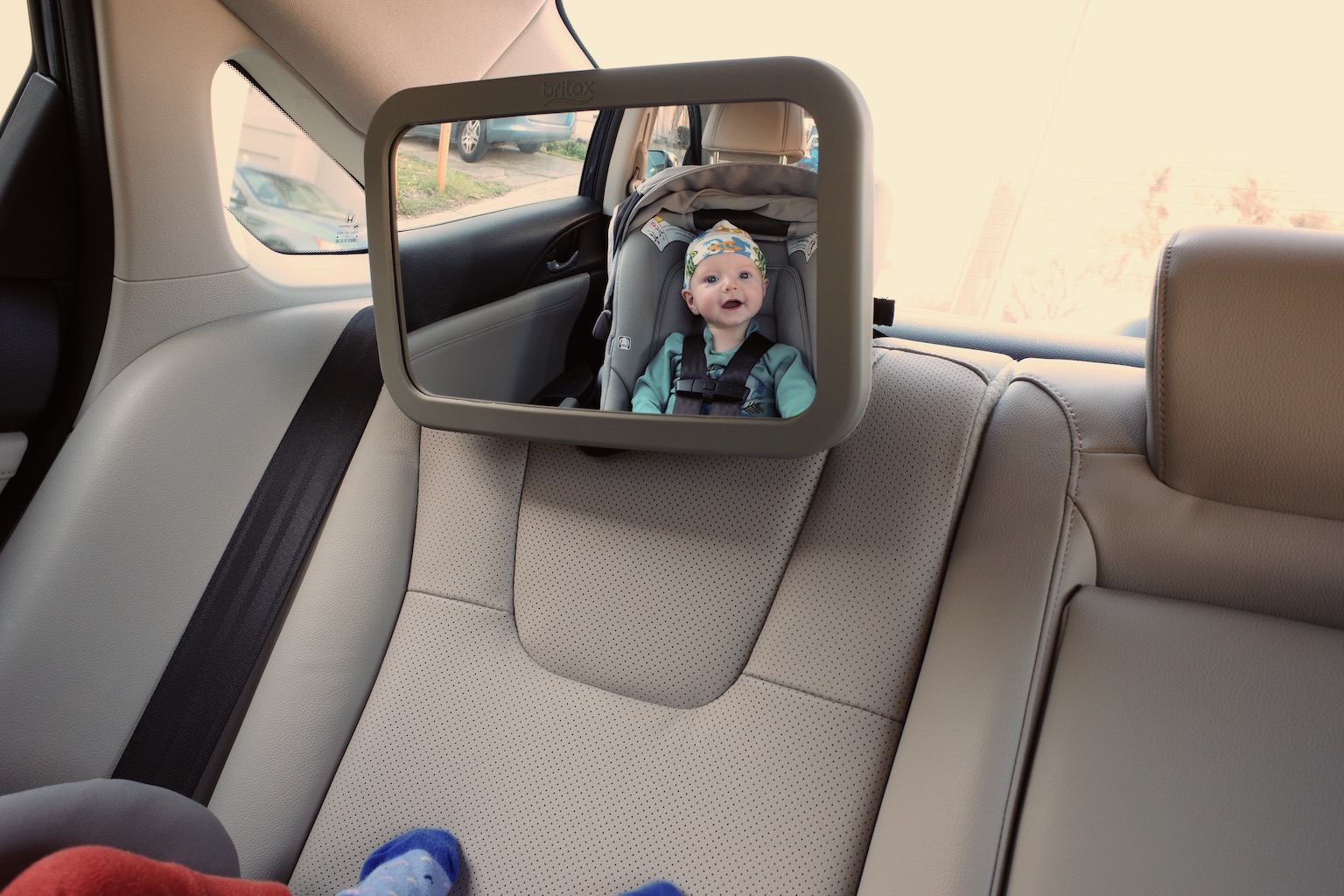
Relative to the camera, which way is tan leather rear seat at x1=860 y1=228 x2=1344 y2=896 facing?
toward the camera
